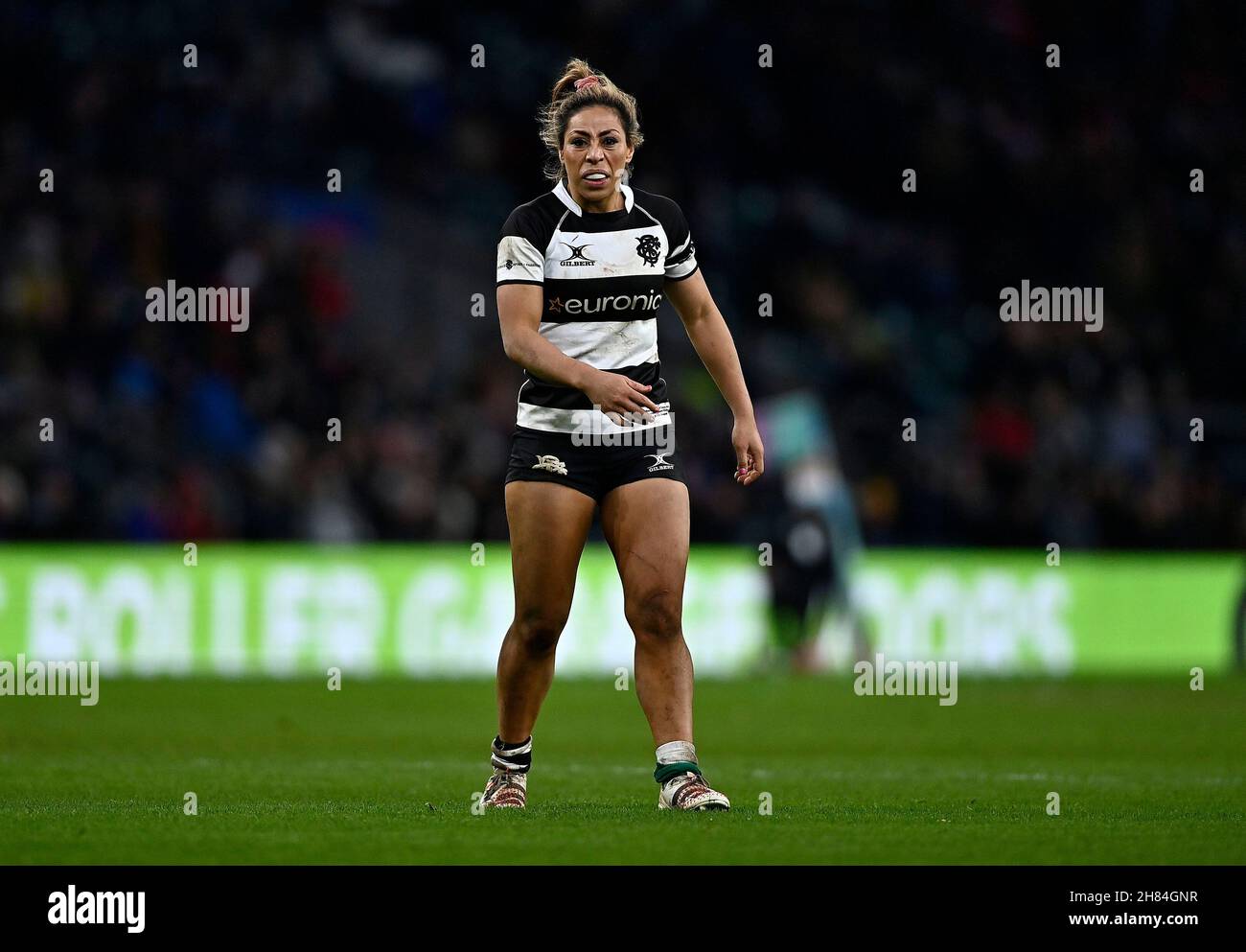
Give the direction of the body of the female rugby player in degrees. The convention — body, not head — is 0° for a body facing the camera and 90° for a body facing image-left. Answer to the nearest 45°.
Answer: approximately 0°
